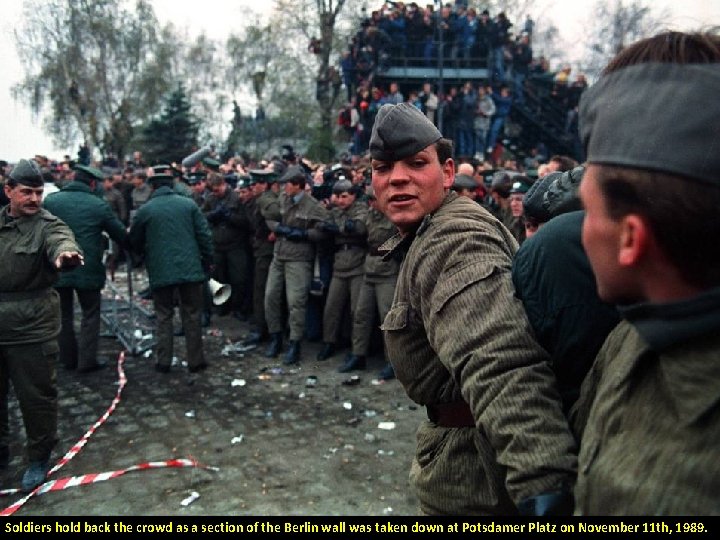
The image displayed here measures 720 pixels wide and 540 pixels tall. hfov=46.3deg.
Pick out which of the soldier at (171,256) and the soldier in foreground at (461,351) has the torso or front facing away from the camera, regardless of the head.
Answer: the soldier

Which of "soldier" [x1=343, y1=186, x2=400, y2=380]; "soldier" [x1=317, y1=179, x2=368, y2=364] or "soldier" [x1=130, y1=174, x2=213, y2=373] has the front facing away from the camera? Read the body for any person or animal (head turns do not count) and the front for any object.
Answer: "soldier" [x1=130, y1=174, x2=213, y2=373]

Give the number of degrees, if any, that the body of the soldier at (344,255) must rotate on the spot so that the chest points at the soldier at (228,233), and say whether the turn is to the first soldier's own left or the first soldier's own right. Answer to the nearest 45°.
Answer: approximately 90° to the first soldier's own right

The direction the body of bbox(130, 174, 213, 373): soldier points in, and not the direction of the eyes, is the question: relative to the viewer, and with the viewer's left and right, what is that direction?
facing away from the viewer

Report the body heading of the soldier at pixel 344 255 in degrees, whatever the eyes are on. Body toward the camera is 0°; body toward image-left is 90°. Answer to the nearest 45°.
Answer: approximately 45°

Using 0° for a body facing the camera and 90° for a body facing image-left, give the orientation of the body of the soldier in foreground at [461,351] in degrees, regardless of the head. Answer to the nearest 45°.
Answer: approximately 45°

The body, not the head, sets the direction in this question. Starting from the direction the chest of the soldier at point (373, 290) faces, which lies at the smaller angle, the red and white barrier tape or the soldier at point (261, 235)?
the red and white barrier tape

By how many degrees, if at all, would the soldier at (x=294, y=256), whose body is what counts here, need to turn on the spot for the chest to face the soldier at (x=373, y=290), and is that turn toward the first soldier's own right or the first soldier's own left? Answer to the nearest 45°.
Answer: approximately 90° to the first soldier's own left

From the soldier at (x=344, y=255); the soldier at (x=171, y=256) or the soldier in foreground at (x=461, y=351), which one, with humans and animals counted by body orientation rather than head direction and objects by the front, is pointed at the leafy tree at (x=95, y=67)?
the soldier at (x=171, y=256)
